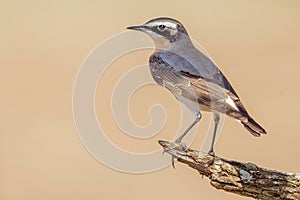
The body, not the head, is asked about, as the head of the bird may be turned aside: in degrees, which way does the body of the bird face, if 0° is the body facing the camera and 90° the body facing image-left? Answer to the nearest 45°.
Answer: approximately 90°
